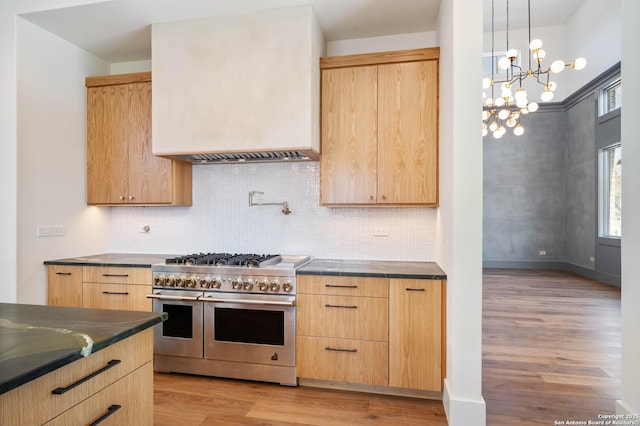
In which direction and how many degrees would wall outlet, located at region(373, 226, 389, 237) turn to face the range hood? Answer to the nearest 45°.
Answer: approximately 45° to its right

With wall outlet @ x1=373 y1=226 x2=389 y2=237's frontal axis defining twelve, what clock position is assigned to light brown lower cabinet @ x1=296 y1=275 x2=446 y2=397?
The light brown lower cabinet is roughly at 12 o'clock from the wall outlet.

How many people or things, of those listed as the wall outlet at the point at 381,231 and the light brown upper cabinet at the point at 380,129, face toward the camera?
2

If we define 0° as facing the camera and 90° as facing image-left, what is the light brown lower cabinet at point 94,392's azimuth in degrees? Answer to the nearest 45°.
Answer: approximately 315°

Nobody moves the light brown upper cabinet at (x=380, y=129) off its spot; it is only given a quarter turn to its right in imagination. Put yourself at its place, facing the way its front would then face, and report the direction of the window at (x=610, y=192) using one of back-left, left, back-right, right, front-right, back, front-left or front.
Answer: back-right

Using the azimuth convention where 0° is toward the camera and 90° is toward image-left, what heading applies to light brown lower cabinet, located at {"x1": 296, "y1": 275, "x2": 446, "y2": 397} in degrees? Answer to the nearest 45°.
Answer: approximately 0°

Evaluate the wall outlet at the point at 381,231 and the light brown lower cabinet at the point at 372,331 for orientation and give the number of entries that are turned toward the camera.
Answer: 2

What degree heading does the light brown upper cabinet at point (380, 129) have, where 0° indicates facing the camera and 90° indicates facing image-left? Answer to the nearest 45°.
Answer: approximately 0°

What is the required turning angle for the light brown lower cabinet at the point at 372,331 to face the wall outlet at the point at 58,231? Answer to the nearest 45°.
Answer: approximately 90° to its right

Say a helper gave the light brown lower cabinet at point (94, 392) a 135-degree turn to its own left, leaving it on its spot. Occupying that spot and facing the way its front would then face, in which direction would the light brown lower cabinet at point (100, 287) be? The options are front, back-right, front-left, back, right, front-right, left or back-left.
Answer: front

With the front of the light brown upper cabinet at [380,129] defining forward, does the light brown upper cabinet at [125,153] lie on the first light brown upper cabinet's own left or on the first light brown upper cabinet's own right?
on the first light brown upper cabinet's own right
